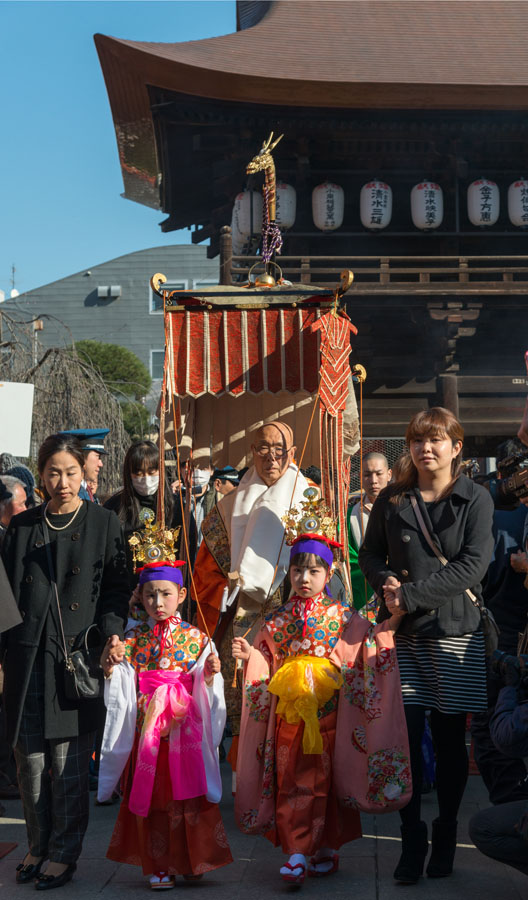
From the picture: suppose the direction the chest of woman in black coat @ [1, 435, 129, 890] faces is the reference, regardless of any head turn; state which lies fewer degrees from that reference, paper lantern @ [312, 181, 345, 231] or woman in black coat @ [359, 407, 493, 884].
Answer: the woman in black coat

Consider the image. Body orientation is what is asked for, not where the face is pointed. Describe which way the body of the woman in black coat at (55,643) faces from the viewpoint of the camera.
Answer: toward the camera

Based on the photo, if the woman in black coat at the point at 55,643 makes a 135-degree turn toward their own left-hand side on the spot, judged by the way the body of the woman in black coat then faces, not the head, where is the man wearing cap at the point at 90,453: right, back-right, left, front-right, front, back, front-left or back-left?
front-left

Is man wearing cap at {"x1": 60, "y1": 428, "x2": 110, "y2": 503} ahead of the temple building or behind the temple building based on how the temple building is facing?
ahead

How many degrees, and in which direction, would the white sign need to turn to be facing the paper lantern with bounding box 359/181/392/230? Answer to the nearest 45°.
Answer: approximately 135° to its left

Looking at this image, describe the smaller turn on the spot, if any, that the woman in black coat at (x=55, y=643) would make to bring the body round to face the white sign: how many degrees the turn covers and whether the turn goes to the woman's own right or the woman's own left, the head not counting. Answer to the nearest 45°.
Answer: approximately 180°

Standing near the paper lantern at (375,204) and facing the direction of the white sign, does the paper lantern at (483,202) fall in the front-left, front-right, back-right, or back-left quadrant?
back-left

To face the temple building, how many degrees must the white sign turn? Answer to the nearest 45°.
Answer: approximately 135° to its left

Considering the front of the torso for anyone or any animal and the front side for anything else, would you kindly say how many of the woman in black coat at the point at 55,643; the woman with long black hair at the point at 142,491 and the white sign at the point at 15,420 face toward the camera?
3

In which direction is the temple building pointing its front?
toward the camera
